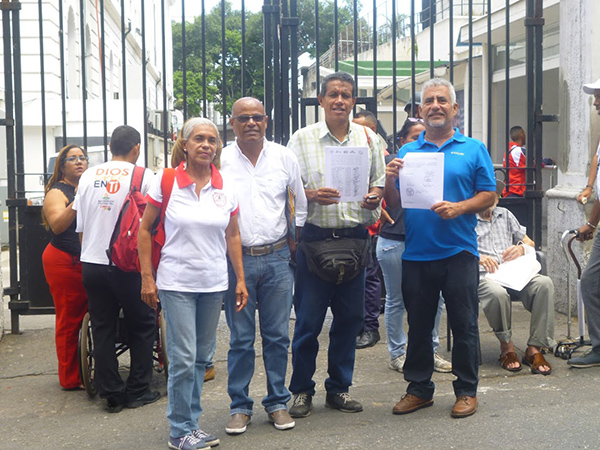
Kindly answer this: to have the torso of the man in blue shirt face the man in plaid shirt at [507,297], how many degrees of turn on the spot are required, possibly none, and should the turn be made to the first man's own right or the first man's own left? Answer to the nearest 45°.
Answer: approximately 180°

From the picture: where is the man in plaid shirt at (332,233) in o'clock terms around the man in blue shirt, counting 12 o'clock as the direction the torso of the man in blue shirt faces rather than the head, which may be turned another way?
The man in plaid shirt is roughly at 3 o'clock from the man in blue shirt.

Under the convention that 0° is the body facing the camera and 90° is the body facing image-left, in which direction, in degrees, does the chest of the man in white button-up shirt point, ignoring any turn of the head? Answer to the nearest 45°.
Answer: approximately 0°

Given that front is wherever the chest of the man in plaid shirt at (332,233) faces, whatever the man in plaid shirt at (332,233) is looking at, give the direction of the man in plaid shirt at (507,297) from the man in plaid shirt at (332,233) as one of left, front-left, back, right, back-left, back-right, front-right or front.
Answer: back-left

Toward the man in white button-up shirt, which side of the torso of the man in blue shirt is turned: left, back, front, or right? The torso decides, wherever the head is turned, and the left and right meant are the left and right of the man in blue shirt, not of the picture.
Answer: right

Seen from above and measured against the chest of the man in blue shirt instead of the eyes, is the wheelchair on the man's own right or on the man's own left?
on the man's own right
